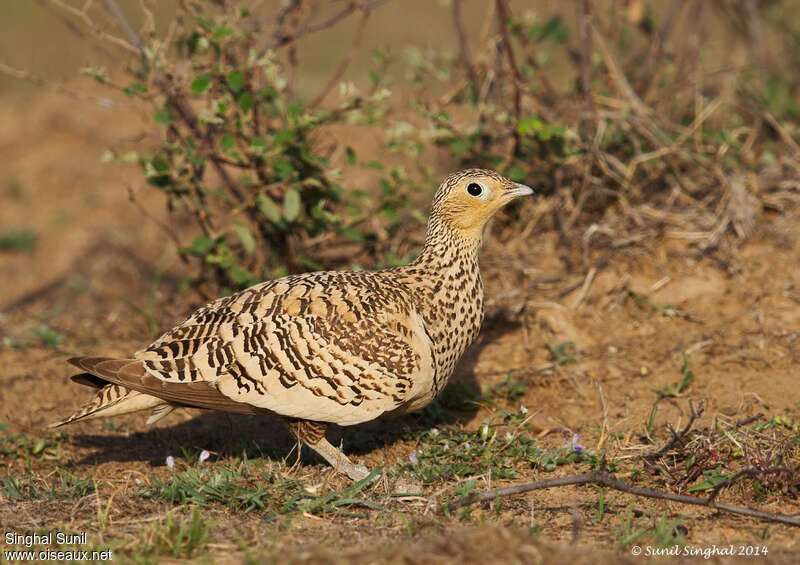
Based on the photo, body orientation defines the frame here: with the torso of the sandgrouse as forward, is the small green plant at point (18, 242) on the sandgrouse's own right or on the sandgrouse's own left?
on the sandgrouse's own left

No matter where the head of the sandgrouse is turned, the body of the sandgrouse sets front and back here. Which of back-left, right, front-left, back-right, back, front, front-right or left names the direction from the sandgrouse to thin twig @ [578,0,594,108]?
front-left

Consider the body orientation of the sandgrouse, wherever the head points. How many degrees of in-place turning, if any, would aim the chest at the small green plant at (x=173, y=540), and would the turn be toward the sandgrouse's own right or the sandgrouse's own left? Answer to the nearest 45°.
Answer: approximately 135° to the sandgrouse's own right

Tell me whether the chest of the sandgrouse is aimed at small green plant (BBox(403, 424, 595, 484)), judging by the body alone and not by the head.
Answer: yes

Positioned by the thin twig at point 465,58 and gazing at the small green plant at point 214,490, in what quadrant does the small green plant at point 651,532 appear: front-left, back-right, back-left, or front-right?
front-left

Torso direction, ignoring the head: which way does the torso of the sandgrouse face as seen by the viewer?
to the viewer's right

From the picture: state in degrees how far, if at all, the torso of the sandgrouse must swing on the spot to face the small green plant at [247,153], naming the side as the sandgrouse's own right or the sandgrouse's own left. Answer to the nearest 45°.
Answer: approximately 90° to the sandgrouse's own left

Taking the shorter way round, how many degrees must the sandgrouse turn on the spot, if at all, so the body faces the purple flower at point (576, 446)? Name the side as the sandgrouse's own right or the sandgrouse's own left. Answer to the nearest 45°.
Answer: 0° — it already faces it

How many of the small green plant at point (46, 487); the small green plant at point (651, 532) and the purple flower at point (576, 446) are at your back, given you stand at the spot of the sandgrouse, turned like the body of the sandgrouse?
1

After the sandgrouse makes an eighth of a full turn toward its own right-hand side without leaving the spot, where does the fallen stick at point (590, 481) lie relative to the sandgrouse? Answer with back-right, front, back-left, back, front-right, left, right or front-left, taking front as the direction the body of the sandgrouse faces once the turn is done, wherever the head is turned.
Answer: front

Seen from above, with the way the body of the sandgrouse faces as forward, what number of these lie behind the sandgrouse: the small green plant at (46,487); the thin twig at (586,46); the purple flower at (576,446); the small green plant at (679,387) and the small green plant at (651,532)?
1

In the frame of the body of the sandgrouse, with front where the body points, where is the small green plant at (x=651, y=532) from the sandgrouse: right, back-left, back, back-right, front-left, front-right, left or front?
front-right

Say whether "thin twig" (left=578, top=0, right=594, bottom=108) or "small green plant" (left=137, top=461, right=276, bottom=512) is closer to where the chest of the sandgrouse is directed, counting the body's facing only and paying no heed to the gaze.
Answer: the thin twig

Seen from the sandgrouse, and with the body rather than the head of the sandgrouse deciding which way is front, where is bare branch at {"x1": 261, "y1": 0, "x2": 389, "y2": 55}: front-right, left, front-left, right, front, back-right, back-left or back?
left
